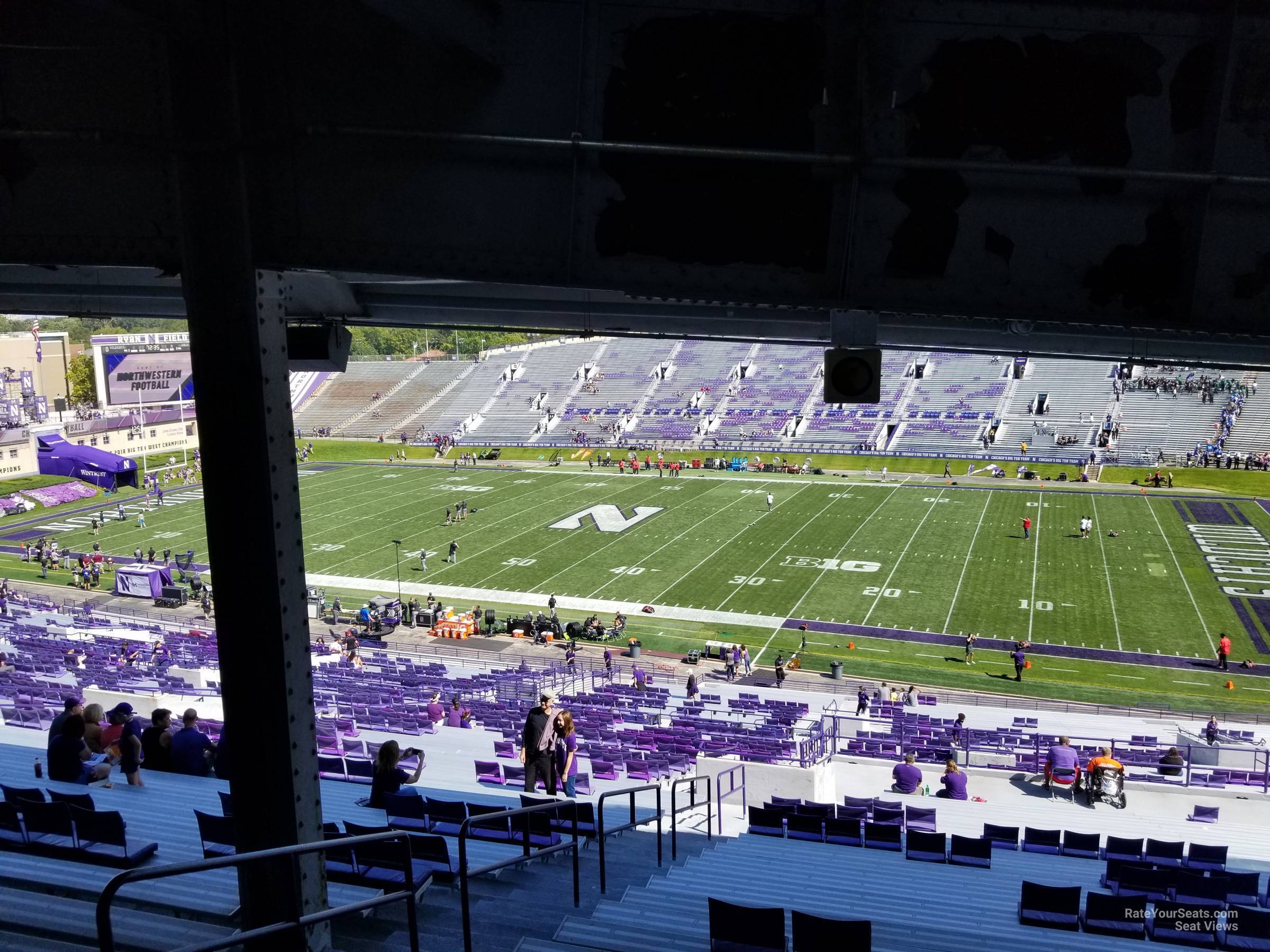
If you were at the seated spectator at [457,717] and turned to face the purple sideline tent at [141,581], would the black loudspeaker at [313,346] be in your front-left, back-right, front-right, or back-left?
back-left

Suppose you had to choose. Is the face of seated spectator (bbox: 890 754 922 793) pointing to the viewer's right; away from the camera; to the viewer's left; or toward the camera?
away from the camera

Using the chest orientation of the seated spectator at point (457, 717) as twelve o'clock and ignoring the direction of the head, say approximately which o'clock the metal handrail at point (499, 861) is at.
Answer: The metal handrail is roughly at 6 o'clock from the seated spectator.

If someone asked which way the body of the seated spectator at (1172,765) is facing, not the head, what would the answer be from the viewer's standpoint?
away from the camera

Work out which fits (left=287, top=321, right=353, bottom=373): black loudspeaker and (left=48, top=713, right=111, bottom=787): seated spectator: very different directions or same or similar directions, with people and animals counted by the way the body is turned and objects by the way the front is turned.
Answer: very different directions

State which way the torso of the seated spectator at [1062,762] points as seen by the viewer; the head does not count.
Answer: away from the camera

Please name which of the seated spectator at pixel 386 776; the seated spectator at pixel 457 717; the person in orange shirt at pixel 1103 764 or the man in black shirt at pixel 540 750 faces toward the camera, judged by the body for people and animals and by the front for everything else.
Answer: the man in black shirt

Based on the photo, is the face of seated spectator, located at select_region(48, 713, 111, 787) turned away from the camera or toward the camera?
away from the camera

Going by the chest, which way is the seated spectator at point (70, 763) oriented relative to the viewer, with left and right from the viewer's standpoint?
facing away from the viewer and to the right of the viewer

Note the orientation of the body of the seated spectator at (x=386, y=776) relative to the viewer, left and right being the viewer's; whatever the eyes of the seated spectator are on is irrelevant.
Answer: facing away from the viewer and to the right of the viewer

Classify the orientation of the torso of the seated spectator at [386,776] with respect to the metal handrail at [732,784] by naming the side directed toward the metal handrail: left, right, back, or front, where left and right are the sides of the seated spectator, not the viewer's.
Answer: right

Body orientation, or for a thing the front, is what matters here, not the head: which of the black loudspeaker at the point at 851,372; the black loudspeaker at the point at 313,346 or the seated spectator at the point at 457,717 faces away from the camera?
the seated spectator

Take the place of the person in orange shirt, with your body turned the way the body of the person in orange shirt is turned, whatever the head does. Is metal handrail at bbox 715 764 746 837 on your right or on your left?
on your left

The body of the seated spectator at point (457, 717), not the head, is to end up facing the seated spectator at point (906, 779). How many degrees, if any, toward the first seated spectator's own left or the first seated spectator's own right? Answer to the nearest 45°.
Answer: approximately 135° to the first seated spectator's own right

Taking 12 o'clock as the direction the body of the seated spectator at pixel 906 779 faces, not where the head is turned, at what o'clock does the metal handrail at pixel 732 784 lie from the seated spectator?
The metal handrail is roughly at 8 o'clock from the seated spectator.
